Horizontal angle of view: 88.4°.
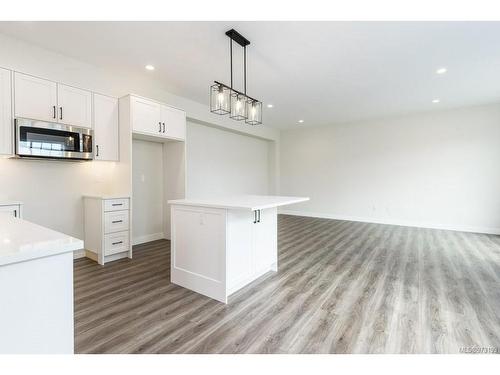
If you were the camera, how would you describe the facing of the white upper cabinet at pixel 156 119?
facing the viewer and to the right of the viewer

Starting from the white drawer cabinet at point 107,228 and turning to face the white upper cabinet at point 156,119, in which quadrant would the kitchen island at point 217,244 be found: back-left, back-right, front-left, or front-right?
front-right

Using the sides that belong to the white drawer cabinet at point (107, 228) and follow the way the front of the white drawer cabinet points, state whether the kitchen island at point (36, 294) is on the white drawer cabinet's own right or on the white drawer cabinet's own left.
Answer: on the white drawer cabinet's own right

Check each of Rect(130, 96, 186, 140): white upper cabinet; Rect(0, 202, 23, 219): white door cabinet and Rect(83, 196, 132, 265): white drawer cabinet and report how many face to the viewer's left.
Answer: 0

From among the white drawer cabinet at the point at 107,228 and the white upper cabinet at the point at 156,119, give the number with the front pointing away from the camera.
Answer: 0

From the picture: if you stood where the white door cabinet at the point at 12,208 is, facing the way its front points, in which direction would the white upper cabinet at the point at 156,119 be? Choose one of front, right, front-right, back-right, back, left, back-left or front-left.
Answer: left
